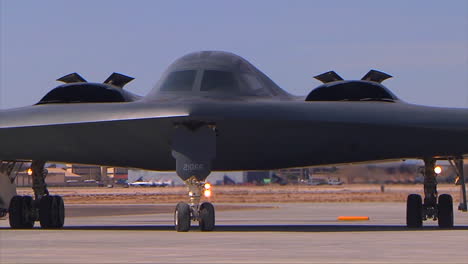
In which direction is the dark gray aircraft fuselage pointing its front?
toward the camera
